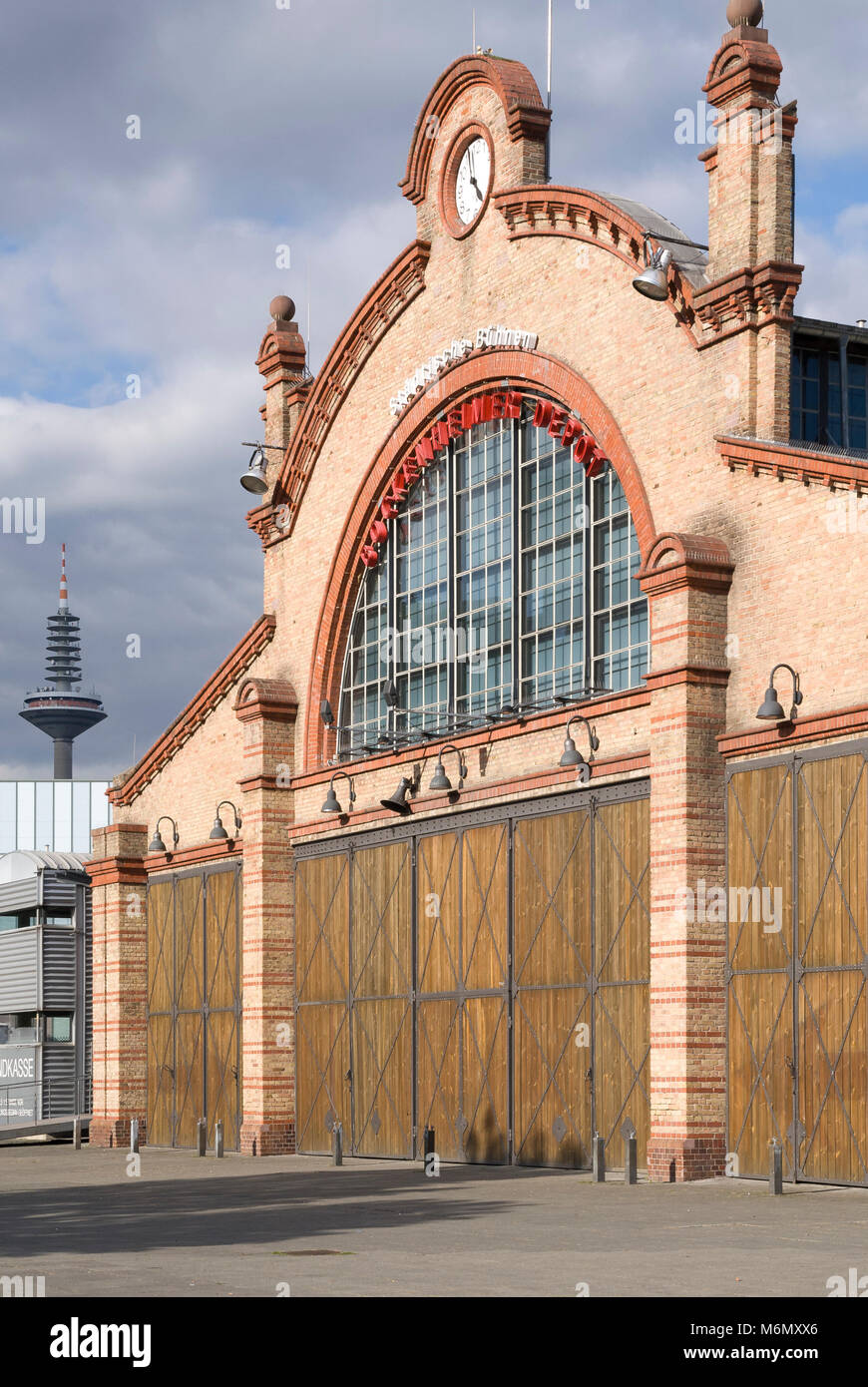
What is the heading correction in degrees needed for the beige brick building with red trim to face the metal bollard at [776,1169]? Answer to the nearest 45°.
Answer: approximately 45° to its left

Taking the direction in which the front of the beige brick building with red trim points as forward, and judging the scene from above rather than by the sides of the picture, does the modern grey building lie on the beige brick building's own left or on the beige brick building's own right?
on the beige brick building's own right

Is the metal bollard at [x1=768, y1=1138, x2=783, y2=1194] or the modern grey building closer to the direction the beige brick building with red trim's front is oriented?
the metal bollard
